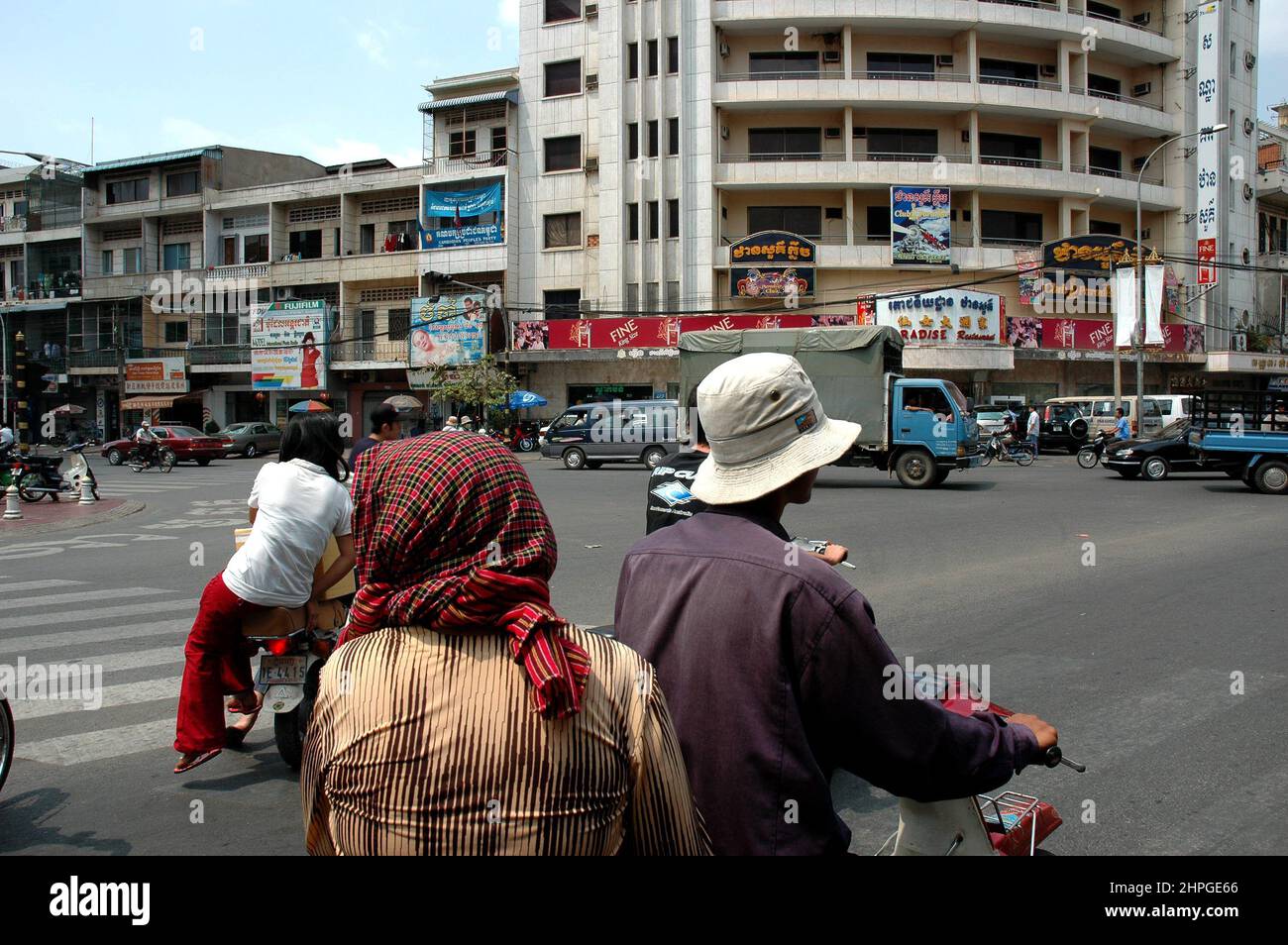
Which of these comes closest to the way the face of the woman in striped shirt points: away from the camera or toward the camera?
away from the camera

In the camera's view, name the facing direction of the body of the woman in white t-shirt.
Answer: away from the camera

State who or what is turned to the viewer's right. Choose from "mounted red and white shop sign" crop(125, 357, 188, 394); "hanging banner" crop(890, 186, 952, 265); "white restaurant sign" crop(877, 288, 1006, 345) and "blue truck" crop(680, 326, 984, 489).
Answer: the blue truck

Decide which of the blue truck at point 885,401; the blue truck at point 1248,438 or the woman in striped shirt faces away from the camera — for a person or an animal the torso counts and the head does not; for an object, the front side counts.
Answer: the woman in striped shirt

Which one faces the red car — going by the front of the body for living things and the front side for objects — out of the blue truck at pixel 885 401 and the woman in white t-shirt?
the woman in white t-shirt

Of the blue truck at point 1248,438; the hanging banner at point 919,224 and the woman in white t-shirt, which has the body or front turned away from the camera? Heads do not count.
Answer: the woman in white t-shirt

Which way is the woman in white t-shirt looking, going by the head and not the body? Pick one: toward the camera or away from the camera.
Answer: away from the camera

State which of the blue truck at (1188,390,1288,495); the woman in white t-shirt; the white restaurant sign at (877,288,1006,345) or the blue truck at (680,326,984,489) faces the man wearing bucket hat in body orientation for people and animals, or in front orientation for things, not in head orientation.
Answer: the white restaurant sign

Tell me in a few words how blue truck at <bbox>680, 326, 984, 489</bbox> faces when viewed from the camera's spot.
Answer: facing to the right of the viewer
